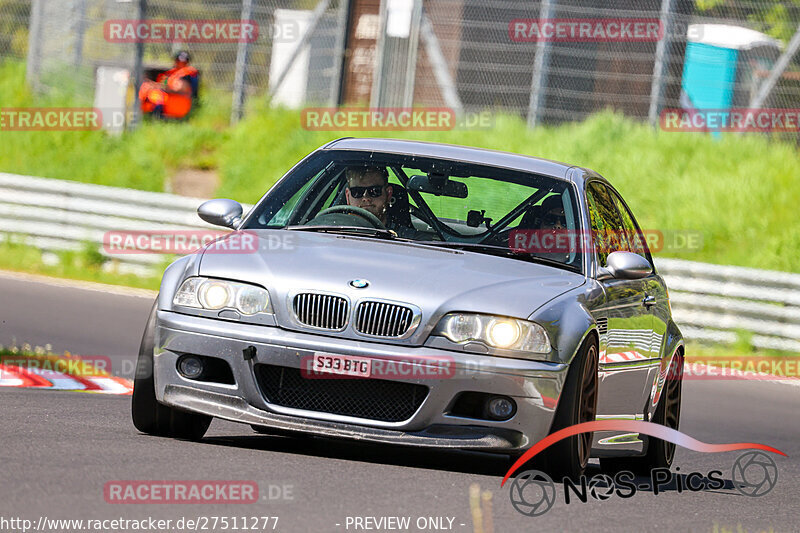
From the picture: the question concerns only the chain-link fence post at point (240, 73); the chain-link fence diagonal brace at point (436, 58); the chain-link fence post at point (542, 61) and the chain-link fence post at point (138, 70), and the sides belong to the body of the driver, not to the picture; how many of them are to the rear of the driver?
4

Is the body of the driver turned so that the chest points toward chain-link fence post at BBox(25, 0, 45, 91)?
no

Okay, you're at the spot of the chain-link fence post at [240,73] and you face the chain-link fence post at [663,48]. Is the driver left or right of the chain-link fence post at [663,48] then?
right

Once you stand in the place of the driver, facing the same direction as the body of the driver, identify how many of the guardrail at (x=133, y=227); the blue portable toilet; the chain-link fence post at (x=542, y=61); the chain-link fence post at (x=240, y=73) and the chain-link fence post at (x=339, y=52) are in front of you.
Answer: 0

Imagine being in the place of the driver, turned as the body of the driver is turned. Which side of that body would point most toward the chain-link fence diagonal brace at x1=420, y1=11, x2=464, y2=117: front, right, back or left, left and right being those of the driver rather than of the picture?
back

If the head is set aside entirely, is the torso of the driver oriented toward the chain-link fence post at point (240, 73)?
no

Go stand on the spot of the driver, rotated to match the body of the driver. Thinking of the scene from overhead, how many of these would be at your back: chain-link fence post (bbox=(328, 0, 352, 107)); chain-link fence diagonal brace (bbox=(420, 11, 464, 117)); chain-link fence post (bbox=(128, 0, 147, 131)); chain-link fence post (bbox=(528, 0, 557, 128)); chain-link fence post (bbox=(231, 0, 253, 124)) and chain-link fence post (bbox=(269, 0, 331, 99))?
6

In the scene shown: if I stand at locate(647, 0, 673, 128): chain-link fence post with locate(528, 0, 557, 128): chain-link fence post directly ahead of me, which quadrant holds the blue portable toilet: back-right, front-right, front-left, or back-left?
back-right

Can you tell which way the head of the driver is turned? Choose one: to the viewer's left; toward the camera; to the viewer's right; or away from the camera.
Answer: toward the camera

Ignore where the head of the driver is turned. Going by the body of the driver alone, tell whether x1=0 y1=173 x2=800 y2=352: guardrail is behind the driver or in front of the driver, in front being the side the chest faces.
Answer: behind

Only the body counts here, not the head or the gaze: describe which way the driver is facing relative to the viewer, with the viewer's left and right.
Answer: facing the viewer

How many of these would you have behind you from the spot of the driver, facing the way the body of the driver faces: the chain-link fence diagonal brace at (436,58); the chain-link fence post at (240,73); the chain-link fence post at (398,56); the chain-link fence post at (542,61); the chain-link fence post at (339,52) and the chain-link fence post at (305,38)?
6

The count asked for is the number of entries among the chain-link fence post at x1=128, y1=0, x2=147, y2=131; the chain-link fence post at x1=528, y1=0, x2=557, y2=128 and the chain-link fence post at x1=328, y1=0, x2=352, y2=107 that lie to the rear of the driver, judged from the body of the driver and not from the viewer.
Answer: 3

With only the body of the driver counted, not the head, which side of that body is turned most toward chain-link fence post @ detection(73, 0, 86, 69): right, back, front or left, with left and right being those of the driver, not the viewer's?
back

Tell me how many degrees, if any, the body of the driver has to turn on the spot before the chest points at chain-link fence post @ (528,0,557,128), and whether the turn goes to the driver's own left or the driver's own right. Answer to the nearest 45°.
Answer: approximately 180°

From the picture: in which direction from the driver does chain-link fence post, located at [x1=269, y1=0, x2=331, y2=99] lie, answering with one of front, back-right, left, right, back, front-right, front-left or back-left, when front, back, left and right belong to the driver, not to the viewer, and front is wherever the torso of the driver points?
back

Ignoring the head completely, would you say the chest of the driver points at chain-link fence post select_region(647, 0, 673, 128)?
no
